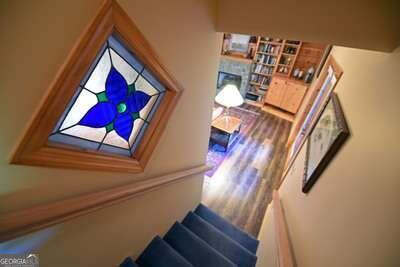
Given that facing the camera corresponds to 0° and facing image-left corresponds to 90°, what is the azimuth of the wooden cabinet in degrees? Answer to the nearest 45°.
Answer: approximately 0°

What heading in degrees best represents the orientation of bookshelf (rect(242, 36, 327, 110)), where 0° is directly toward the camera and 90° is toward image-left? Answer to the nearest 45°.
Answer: approximately 0°

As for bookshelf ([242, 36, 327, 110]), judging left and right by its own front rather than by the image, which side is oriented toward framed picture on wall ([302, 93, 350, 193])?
front

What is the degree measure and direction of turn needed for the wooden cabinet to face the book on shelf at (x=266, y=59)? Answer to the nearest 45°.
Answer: approximately 90° to its right

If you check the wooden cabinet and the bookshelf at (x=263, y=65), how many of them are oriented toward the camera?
2
